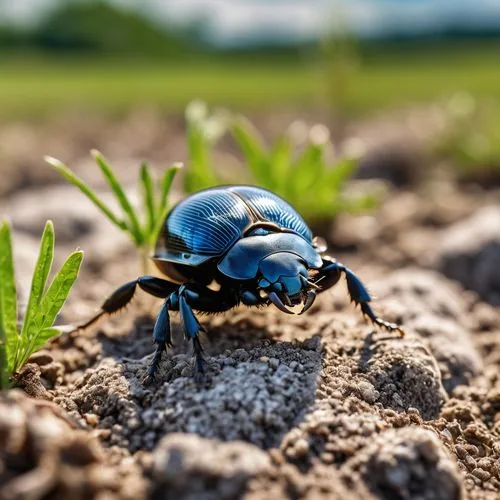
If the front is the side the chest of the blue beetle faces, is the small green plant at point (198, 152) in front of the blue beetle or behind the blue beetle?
behind

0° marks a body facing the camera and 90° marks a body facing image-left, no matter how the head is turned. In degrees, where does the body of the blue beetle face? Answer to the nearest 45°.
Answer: approximately 315°

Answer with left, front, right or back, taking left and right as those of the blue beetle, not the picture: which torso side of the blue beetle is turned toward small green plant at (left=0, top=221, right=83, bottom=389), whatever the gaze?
right

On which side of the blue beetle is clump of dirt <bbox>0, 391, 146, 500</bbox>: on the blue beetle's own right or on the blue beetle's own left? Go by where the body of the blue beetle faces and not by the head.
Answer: on the blue beetle's own right

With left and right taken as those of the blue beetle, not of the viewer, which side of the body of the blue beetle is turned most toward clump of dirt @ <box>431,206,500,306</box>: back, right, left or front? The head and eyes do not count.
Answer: left

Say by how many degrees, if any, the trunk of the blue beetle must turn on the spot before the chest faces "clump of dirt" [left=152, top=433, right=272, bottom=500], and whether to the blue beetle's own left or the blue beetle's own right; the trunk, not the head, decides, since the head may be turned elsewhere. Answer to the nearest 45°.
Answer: approximately 45° to the blue beetle's own right

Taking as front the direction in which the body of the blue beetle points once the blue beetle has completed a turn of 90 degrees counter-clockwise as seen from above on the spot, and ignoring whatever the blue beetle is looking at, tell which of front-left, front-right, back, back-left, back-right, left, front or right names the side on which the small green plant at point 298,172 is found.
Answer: front-left
